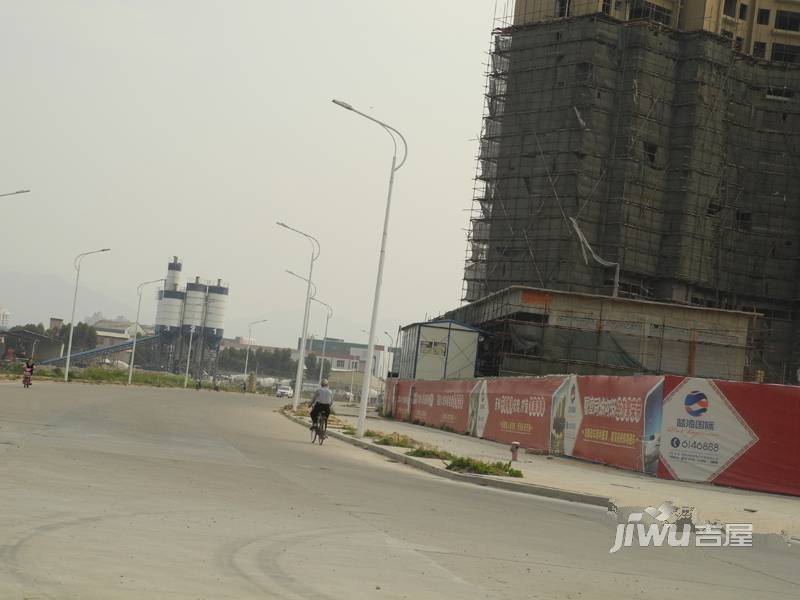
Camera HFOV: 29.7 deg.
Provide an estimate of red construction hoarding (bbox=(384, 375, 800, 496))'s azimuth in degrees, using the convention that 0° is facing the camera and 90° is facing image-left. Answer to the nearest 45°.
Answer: approximately 45°

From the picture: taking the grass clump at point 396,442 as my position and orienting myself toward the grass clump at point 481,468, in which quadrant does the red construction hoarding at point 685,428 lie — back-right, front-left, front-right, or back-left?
front-left

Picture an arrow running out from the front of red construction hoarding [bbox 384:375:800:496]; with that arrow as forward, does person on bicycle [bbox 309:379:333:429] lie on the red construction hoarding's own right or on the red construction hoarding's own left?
on the red construction hoarding's own right

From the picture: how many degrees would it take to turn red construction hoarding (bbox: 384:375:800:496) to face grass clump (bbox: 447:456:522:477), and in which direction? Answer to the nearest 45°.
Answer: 0° — it already faces it

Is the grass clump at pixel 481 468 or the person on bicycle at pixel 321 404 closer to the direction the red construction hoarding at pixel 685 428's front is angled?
the grass clump

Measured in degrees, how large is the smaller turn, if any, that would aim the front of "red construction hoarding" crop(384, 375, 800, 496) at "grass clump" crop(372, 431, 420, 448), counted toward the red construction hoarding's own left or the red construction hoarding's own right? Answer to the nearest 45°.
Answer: approximately 90° to the red construction hoarding's own right
